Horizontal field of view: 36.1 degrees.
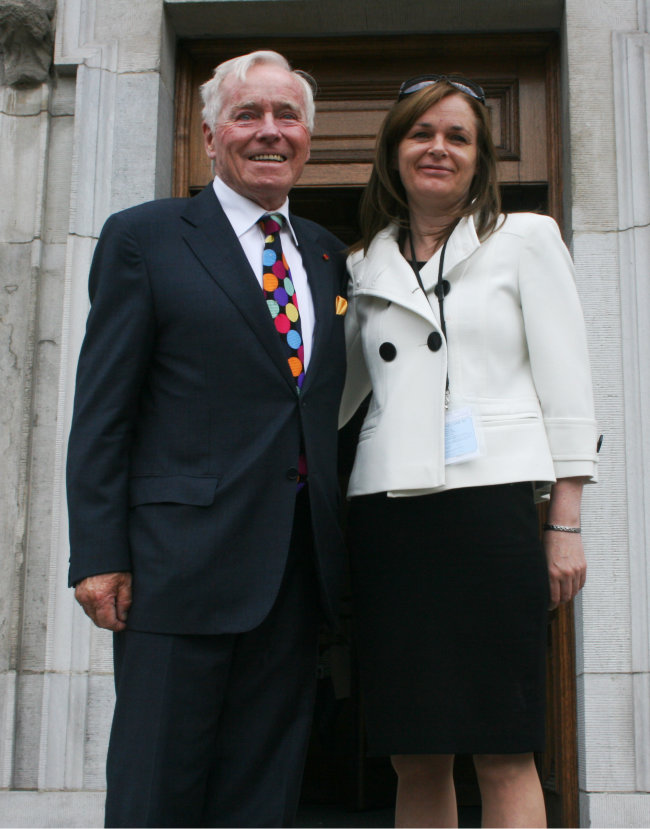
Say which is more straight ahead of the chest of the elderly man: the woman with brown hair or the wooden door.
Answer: the woman with brown hair

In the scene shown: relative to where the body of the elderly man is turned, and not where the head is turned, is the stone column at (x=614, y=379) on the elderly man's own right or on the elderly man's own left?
on the elderly man's own left

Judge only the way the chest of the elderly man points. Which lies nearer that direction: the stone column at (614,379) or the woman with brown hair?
the woman with brown hair

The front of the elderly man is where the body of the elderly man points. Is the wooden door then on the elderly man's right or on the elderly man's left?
on the elderly man's left

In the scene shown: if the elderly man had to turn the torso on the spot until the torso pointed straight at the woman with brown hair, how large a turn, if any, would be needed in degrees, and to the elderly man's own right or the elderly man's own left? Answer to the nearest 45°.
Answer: approximately 45° to the elderly man's own left

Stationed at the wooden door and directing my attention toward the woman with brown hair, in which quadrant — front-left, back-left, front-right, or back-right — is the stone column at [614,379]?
front-left

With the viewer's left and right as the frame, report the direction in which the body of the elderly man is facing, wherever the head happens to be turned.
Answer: facing the viewer and to the right of the viewer
